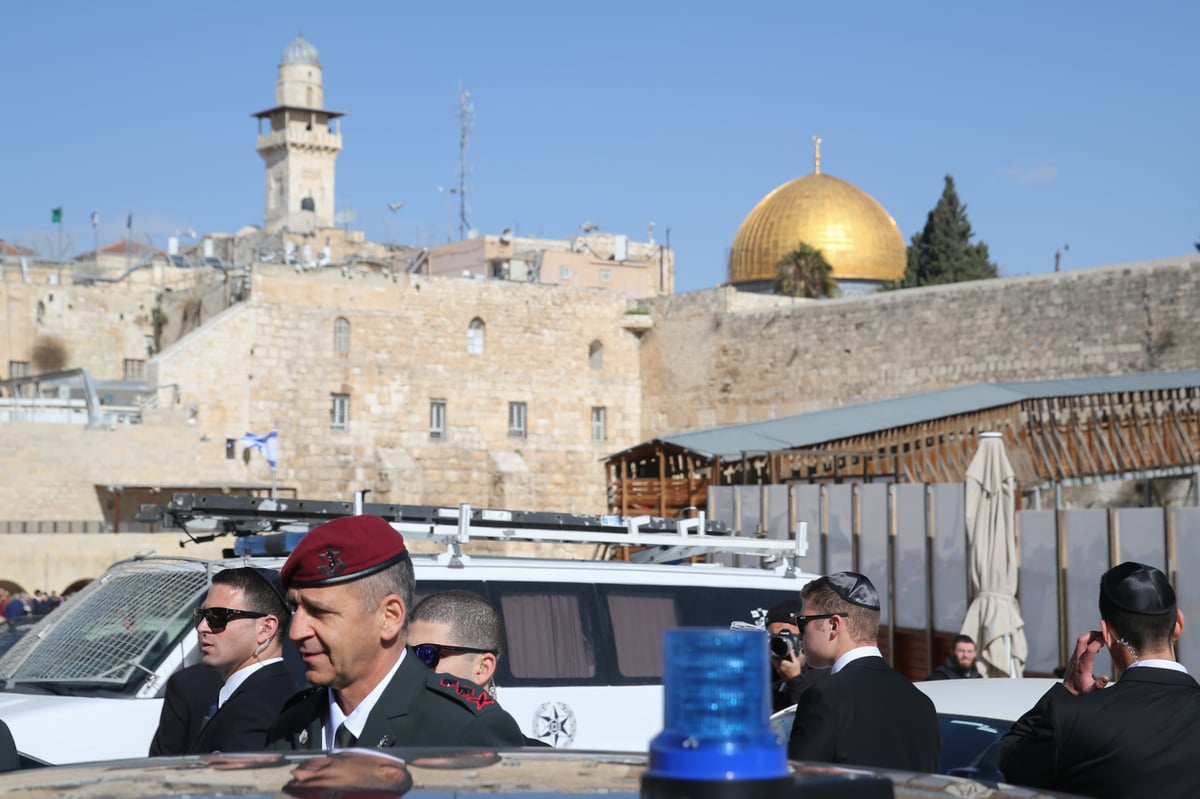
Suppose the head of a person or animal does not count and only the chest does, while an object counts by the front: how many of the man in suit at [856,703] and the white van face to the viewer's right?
0

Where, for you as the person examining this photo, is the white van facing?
facing the viewer and to the left of the viewer

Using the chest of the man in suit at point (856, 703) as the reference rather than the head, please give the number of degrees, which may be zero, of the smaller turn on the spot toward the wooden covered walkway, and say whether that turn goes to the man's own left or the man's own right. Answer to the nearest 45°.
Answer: approximately 45° to the man's own right

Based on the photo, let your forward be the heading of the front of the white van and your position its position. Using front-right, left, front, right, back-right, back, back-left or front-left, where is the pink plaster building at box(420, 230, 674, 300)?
back-right

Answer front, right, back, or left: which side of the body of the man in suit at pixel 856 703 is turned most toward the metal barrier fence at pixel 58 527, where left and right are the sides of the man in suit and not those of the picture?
front

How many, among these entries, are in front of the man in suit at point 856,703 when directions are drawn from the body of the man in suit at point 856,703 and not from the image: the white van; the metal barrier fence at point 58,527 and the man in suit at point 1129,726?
2

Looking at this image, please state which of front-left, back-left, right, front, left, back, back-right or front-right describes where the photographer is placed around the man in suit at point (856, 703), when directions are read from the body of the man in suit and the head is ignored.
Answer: front-right

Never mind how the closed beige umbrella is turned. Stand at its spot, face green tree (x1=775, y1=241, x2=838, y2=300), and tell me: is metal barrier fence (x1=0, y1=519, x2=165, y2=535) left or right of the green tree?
left

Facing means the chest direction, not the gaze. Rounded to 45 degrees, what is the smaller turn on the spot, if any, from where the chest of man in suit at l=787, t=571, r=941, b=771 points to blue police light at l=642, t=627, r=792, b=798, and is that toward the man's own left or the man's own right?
approximately 135° to the man's own left

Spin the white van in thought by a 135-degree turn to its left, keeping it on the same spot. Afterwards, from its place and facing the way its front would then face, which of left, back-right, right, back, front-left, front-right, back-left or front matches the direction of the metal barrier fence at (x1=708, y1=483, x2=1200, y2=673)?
front-left

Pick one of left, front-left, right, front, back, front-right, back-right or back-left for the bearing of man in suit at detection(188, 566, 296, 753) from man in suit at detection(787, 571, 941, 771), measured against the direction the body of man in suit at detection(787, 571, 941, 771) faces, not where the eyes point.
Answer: front-left

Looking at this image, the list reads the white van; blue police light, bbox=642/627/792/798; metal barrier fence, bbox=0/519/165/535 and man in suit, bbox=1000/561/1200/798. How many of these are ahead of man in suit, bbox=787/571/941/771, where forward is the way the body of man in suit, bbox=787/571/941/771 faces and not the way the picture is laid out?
2

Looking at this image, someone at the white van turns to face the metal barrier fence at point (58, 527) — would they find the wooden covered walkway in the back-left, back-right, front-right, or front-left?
front-right

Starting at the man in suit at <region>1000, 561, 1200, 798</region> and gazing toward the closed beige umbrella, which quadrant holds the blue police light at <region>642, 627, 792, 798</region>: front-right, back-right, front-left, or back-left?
back-left

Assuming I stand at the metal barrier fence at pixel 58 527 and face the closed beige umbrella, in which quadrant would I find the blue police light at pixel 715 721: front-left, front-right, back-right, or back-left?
front-right

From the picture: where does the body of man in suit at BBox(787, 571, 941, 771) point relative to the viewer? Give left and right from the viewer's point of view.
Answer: facing away from the viewer and to the left of the viewer

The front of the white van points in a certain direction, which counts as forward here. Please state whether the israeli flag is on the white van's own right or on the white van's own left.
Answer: on the white van's own right
